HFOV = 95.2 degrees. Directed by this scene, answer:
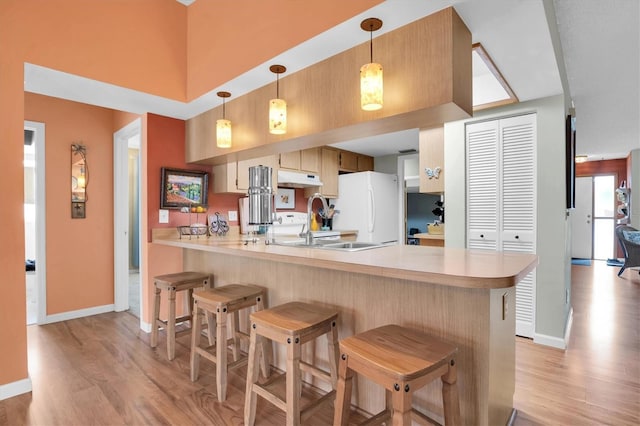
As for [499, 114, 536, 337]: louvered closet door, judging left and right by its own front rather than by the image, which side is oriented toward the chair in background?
back

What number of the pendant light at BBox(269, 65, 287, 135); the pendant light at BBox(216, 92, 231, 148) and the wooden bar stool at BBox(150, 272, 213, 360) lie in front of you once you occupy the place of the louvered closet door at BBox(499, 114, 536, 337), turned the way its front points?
3

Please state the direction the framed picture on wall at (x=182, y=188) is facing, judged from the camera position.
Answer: facing the viewer and to the right of the viewer

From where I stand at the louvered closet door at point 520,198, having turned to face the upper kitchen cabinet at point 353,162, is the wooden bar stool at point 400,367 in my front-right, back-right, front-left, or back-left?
back-left

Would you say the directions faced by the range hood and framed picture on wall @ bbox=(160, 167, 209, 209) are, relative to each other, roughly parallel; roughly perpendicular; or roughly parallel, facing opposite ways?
roughly parallel

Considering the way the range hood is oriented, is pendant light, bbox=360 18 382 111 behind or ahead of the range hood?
ahead

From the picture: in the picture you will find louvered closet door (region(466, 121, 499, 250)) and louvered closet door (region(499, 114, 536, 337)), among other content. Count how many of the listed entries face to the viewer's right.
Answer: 0

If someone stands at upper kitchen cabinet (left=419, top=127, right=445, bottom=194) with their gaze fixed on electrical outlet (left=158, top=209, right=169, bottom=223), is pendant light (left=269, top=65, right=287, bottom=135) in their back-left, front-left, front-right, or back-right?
front-left

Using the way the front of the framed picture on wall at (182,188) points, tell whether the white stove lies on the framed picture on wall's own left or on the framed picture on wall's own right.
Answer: on the framed picture on wall's own left

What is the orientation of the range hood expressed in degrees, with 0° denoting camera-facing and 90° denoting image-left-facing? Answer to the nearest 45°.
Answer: approximately 315°

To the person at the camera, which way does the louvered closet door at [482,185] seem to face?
facing the viewer and to the left of the viewer

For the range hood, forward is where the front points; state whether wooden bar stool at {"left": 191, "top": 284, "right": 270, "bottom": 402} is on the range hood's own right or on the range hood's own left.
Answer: on the range hood's own right
